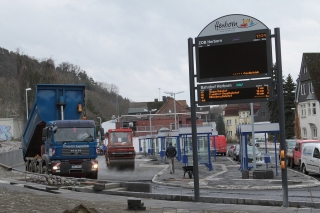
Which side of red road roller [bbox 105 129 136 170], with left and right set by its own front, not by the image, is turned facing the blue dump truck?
front

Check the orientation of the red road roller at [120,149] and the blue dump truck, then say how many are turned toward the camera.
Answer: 2

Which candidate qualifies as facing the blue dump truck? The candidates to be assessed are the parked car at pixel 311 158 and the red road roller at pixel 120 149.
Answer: the red road roller

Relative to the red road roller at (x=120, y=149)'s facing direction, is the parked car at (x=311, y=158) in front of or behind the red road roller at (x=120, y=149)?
in front

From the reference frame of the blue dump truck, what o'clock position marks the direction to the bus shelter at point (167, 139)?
The bus shelter is roughly at 7 o'clock from the blue dump truck.

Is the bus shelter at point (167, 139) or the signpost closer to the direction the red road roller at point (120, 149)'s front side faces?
the signpost

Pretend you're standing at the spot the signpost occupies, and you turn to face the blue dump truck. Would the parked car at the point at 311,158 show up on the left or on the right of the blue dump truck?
right

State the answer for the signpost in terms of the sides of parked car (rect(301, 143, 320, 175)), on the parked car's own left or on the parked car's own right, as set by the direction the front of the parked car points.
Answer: on the parked car's own right

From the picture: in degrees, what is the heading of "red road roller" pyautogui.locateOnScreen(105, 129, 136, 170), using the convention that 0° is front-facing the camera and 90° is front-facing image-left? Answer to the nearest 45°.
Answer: approximately 0°
